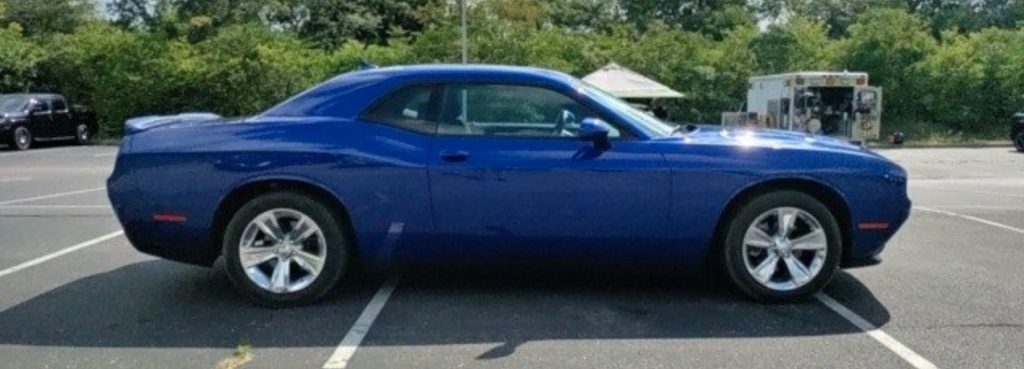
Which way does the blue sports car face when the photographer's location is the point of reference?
facing to the right of the viewer

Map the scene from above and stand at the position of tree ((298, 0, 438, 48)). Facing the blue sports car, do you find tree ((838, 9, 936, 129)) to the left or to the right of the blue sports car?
left

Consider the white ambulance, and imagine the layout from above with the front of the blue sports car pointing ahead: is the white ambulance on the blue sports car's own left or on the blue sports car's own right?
on the blue sports car's own left

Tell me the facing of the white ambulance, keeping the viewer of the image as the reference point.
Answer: facing away from the viewer and to the left of the viewer

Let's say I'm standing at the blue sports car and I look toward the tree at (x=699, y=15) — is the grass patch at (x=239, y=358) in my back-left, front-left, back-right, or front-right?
back-left

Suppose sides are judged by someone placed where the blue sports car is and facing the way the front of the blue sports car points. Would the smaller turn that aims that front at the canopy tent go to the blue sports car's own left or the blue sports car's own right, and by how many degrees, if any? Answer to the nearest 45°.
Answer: approximately 90° to the blue sports car's own left

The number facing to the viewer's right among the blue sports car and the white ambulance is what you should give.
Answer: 1

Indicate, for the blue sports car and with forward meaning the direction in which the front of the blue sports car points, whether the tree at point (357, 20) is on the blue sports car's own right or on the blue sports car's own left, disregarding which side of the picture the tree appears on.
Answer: on the blue sports car's own left

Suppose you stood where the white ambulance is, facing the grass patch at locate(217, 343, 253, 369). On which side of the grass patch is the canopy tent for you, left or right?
right

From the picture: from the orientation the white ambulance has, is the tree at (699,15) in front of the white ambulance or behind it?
in front

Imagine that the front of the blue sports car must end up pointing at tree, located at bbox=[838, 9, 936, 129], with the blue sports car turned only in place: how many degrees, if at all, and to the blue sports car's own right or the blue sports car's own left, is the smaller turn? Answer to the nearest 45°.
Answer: approximately 45° to the blue sports car's own left
